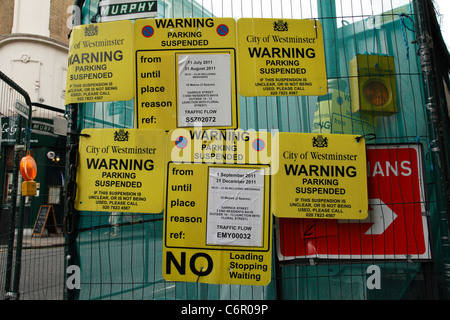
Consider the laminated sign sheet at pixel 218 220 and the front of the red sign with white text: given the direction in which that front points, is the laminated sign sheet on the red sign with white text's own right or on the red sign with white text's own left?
on the red sign with white text's own right

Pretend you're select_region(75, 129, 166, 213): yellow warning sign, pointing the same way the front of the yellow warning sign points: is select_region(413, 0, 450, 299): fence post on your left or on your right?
on your left

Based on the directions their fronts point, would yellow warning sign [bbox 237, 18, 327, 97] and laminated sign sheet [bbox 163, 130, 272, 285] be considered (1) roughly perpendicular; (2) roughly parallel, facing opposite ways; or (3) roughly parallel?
roughly parallel

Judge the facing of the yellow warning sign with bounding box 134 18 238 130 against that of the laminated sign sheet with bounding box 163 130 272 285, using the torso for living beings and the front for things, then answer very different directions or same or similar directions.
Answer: same or similar directions

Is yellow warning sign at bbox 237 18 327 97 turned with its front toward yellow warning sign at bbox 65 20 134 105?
no

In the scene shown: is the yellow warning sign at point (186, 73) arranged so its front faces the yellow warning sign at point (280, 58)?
no

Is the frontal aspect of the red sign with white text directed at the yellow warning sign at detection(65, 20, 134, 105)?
no

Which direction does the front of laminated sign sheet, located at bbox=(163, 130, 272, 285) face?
toward the camera

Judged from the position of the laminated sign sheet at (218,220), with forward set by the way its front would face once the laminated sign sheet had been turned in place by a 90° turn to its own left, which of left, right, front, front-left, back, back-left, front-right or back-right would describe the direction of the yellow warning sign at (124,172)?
back

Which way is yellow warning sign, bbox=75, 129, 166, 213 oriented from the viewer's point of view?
toward the camera

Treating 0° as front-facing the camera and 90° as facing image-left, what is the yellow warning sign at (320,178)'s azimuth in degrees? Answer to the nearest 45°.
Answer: approximately 0°

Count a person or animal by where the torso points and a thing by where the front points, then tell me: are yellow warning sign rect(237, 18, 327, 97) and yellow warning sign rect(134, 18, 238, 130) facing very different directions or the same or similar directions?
same or similar directions

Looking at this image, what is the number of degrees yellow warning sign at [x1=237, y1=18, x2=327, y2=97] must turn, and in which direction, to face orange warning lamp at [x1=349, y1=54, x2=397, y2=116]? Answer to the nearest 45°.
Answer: approximately 135° to its left

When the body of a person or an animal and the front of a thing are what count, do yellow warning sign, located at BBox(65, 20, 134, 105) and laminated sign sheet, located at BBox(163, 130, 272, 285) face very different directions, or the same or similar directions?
same or similar directions

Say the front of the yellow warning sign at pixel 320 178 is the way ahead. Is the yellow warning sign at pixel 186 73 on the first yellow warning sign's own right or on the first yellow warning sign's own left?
on the first yellow warning sign's own right
